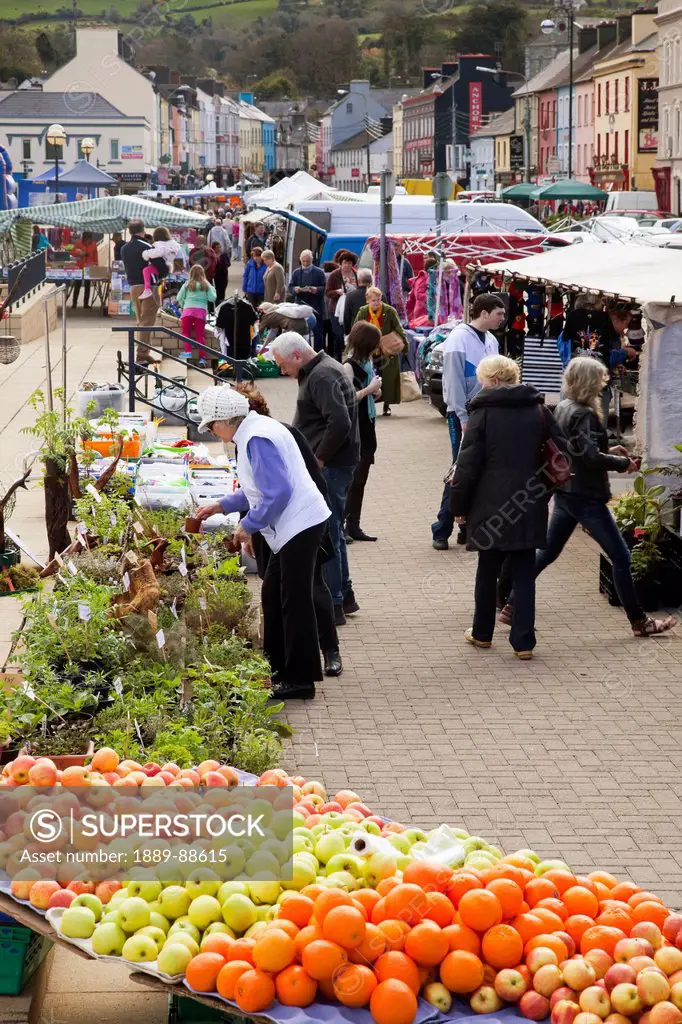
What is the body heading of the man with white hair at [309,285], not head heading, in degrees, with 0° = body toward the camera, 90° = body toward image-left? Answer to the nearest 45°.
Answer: approximately 0°

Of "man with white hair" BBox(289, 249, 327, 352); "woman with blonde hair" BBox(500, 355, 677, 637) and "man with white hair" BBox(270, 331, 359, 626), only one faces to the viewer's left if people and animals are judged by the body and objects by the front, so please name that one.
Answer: "man with white hair" BBox(270, 331, 359, 626)

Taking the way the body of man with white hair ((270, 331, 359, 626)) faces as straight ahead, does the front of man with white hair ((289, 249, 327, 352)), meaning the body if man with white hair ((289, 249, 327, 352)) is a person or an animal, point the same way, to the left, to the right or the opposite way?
to the left

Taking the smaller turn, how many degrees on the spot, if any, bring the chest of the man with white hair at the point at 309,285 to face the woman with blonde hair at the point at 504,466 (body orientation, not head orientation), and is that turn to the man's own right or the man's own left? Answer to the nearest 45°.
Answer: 0° — they already face them

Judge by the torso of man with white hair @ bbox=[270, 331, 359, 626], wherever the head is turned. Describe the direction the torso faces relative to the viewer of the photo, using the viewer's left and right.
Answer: facing to the left of the viewer

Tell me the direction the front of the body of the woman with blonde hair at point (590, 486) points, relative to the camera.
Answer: to the viewer's right

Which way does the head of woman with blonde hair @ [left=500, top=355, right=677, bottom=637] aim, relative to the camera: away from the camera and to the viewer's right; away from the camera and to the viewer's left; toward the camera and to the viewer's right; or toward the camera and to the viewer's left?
away from the camera and to the viewer's right

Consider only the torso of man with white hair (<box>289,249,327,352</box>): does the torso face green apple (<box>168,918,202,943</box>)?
yes

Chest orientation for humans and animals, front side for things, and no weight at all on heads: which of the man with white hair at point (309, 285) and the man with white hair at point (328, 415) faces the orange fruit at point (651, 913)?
the man with white hair at point (309, 285)

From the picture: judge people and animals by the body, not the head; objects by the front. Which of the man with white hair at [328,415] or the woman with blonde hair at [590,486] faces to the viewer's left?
the man with white hair

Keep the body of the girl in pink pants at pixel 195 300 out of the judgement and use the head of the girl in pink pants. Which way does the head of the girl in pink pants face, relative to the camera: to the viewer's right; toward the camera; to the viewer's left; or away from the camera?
away from the camera
